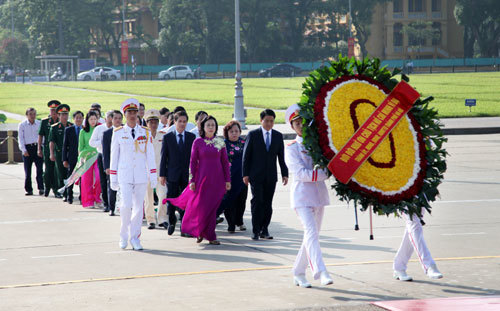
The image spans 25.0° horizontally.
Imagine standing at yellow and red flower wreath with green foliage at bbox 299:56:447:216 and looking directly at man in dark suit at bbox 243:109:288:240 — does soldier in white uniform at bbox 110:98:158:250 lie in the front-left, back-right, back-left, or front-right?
front-left

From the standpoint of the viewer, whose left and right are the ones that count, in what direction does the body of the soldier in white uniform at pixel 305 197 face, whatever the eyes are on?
facing the viewer and to the right of the viewer

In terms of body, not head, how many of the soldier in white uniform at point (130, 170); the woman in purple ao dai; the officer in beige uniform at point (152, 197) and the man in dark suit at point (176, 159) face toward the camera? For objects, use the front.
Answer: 4

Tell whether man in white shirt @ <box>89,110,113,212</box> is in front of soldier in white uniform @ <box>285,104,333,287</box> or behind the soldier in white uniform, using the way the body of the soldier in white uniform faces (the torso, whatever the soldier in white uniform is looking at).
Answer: behind

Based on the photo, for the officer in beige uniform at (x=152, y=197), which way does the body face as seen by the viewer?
toward the camera

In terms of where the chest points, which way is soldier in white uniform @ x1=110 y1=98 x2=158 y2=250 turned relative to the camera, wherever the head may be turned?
toward the camera

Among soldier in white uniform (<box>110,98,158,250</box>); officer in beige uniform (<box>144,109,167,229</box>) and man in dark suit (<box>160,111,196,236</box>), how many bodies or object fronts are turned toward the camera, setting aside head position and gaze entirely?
3

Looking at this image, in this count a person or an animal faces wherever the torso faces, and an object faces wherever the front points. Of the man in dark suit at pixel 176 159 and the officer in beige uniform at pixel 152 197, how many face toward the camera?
2

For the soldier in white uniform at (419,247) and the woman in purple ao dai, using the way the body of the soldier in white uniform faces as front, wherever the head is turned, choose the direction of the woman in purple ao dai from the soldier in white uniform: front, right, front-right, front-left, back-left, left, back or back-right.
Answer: back

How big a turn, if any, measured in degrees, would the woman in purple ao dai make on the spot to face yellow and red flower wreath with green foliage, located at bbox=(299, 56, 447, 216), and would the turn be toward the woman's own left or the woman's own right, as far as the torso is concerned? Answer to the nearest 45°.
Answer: approximately 45° to the woman's own left

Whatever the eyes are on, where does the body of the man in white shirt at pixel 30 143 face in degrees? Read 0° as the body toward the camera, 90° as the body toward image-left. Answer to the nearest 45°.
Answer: approximately 315°
